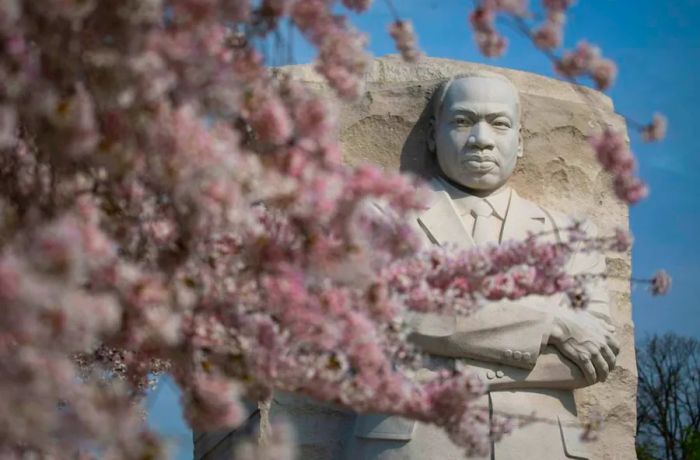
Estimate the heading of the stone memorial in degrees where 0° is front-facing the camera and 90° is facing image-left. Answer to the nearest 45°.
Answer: approximately 0°
